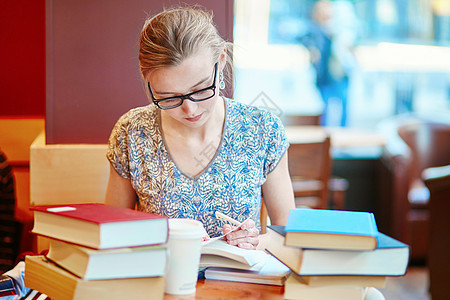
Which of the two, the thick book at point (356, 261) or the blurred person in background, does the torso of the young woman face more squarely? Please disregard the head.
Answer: the thick book

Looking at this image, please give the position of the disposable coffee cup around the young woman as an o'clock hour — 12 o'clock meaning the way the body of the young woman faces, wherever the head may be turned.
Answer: The disposable coffee cup is roughly at 12 o'clock from the young woman.

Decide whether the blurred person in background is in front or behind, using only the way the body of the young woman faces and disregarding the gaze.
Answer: behind

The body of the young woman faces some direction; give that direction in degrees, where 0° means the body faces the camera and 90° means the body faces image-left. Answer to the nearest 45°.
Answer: approximately 0°

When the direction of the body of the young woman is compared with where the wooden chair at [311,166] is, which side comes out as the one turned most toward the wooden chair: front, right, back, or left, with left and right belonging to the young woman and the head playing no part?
back

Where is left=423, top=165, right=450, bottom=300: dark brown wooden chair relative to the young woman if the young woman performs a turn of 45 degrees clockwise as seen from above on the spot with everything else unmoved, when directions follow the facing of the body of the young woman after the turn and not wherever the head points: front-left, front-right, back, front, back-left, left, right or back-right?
back

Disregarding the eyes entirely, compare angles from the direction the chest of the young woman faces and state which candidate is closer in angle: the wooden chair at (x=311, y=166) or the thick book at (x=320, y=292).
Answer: the thick book
